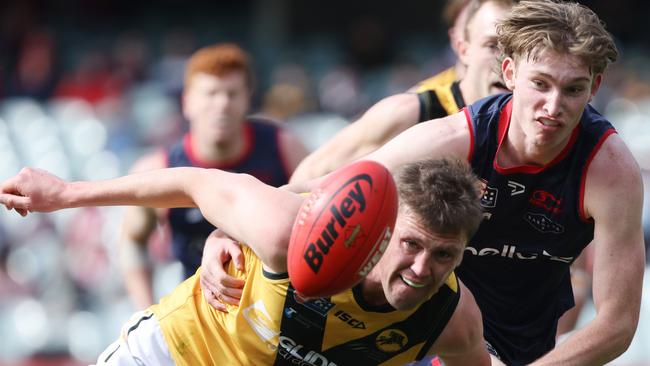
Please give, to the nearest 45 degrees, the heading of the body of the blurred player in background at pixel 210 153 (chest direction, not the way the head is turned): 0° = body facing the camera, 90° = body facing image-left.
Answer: approximately 0°

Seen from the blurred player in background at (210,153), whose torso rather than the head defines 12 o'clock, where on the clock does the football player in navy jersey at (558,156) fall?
The football player in navy jersey is roughly at 11 o'clock from the blurred player in background.

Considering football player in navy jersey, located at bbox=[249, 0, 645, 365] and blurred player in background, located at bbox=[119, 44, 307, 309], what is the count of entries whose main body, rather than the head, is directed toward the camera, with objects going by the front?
2

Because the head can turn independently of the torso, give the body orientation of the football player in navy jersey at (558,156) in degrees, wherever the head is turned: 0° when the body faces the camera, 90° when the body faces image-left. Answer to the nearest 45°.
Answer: approximately 0°

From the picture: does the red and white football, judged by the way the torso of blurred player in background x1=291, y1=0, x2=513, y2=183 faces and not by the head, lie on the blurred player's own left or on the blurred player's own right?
on the blurred player's own right

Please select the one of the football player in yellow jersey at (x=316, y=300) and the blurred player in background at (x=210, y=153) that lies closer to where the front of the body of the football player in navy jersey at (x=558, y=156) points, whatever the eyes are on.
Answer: the football player in yellow jersey

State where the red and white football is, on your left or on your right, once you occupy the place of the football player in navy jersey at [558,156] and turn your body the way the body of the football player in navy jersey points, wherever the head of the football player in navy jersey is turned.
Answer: on your right

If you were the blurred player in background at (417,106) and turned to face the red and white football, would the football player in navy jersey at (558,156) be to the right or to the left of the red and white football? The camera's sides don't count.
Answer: left
